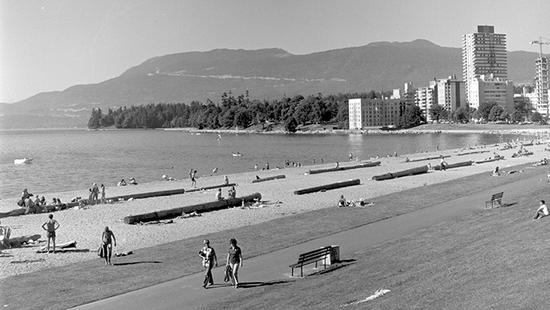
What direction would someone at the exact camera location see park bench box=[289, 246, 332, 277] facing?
facing away from the viewer and to the left of the viewer

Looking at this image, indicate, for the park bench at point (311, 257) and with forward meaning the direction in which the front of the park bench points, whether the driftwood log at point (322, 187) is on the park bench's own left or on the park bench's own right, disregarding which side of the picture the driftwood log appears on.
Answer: on the park bench's own right

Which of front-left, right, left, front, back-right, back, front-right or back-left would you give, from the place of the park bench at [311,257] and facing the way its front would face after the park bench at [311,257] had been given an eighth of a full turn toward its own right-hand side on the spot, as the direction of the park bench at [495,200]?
front-right

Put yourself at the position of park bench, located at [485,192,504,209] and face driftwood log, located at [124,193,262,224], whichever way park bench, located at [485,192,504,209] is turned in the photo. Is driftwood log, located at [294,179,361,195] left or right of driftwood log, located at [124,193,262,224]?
right

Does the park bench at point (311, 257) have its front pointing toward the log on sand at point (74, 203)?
yes
